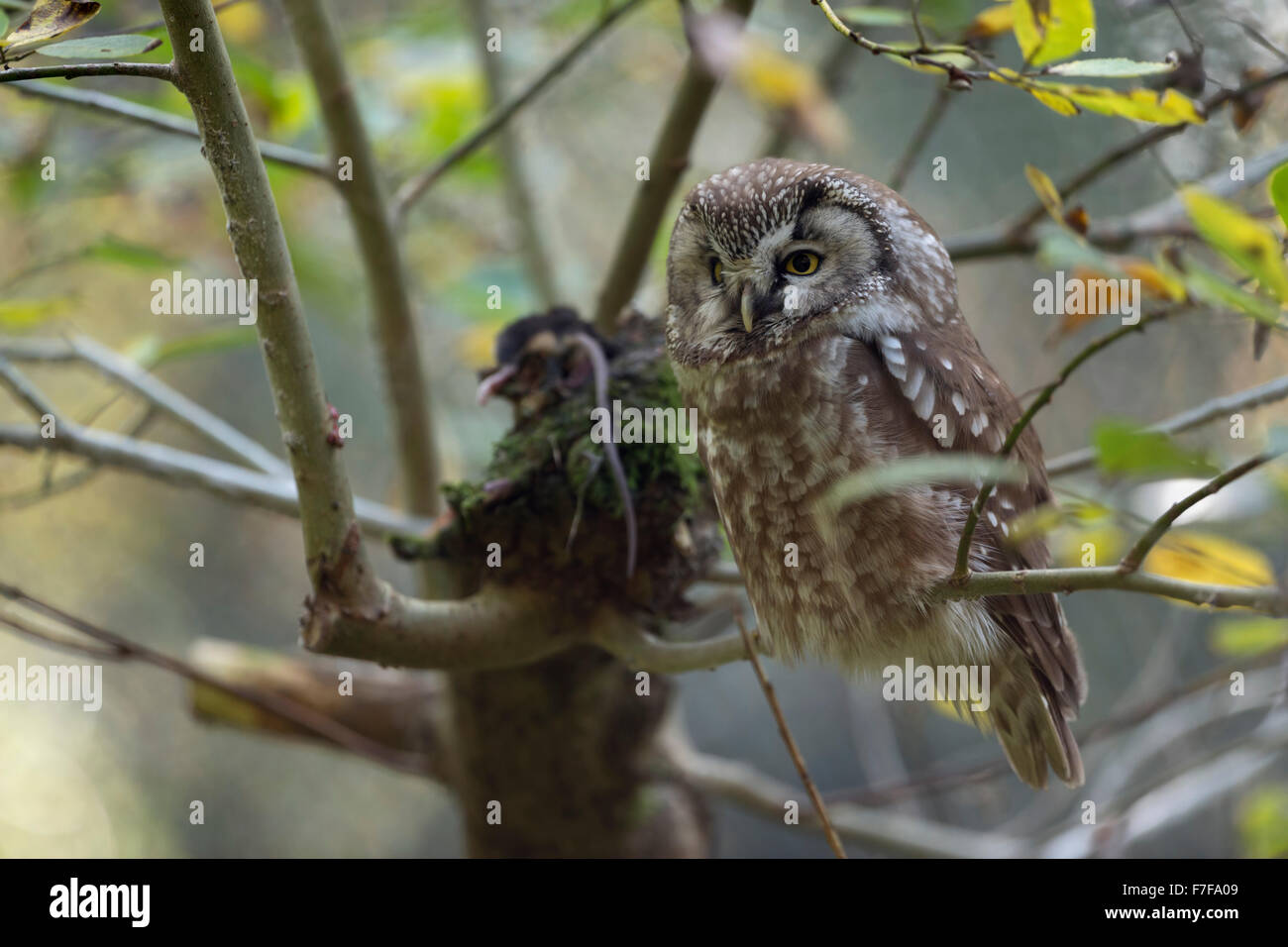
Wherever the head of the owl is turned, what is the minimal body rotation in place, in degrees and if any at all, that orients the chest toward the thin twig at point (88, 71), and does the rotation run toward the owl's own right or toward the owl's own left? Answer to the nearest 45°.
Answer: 0° — it already faces it

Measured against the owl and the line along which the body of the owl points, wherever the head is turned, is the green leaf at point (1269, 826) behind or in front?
behind

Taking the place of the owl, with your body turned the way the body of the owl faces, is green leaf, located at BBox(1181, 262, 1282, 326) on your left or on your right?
on your left

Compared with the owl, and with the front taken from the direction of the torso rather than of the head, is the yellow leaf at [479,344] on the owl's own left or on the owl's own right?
on the owl's own right

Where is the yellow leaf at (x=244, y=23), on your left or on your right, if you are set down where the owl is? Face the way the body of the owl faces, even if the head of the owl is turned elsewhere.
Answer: on your right

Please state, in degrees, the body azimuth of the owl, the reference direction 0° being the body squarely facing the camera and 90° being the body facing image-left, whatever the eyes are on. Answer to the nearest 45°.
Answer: approximately 45°
